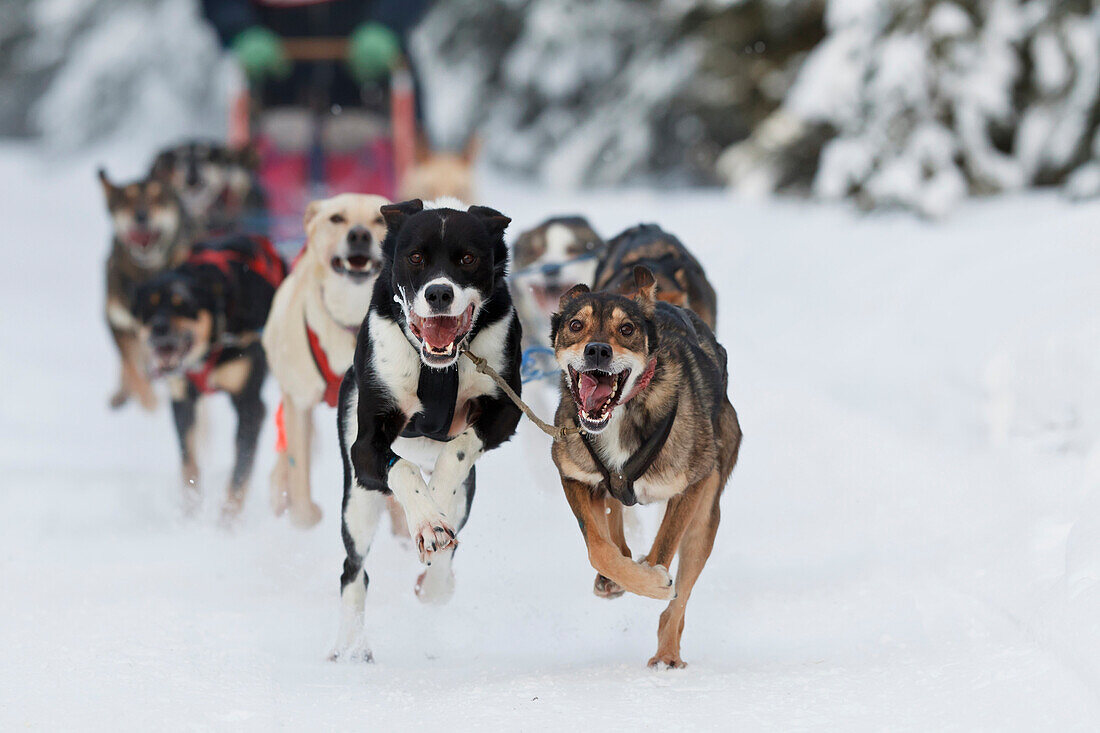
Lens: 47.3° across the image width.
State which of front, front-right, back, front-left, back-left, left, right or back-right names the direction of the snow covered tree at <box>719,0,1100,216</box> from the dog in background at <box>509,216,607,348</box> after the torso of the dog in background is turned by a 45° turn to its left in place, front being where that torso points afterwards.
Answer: left

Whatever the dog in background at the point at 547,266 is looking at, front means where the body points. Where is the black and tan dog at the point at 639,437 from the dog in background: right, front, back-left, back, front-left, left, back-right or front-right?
front

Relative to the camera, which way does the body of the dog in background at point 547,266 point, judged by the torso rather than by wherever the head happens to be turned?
toward the camera

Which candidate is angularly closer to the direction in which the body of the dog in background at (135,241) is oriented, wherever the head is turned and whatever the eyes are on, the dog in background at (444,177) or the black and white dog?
the black and white dog

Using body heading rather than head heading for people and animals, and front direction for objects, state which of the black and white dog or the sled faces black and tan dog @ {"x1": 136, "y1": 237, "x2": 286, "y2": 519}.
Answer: the sled

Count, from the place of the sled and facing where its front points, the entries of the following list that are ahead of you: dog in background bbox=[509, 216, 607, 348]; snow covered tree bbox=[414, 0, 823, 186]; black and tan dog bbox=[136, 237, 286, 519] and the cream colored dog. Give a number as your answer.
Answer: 3

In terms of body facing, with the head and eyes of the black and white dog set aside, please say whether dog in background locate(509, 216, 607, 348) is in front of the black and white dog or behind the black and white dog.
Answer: behind

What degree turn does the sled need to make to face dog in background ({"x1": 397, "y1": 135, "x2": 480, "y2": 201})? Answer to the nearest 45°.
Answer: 0° — it already faces it

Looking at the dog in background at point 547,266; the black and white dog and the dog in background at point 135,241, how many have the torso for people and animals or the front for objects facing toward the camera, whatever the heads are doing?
3

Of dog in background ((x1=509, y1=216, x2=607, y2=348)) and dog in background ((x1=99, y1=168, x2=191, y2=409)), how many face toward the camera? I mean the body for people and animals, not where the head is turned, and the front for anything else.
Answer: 2

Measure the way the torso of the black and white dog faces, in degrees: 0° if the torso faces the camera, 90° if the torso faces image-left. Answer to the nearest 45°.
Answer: approximately 0°

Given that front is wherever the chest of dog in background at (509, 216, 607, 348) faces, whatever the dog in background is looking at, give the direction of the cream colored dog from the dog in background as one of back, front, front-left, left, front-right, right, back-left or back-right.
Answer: front-right

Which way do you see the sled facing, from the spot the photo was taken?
facing the viewer

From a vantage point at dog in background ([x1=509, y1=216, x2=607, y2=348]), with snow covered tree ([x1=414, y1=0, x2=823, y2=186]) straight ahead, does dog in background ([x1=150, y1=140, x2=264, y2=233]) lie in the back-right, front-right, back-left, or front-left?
front-left

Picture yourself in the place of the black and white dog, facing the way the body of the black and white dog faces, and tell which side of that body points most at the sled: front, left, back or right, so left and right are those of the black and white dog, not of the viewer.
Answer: back
